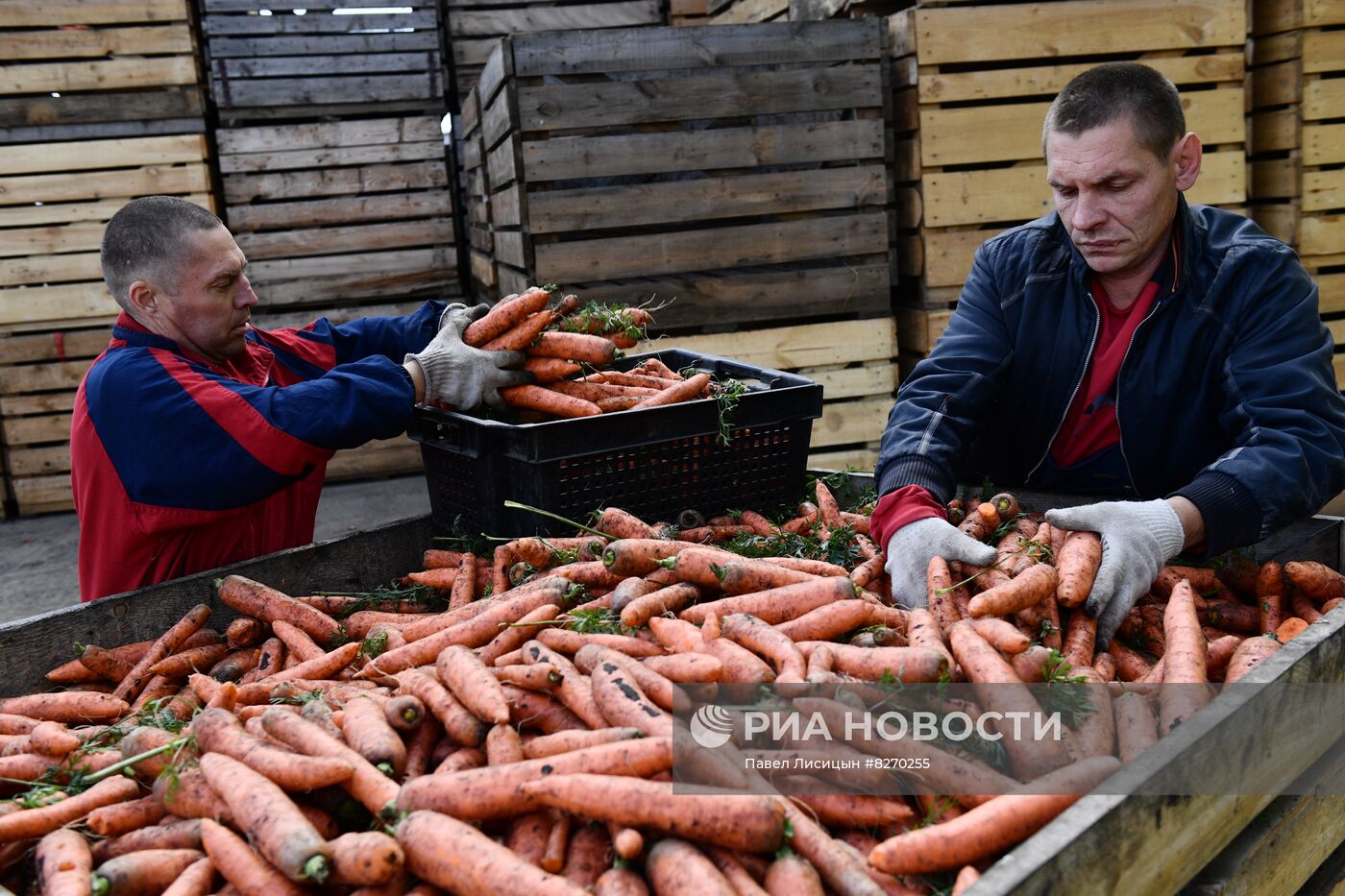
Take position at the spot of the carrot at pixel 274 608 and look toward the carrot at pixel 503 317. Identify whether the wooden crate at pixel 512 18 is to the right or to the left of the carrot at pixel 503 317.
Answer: left

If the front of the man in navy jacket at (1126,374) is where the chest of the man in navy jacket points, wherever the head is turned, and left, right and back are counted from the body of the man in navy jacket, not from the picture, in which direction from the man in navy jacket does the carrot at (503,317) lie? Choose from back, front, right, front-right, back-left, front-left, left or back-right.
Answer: front-right

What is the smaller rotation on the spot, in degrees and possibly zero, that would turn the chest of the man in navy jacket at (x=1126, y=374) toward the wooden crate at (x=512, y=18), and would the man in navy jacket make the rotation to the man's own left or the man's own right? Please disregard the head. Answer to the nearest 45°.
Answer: approximately 90° to the man's own right

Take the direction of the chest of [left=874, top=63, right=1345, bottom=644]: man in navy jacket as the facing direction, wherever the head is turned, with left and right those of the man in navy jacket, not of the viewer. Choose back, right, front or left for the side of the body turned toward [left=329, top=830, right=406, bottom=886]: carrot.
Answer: front

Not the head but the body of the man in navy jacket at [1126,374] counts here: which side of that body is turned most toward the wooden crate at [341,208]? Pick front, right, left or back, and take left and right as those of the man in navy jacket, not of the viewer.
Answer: right

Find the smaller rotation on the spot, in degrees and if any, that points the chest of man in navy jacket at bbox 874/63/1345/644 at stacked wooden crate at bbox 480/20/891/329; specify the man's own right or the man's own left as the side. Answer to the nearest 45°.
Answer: approximately 90° to the man's own right

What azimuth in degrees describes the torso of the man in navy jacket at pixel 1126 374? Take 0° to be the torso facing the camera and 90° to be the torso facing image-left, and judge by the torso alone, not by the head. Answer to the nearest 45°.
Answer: approximately 45°

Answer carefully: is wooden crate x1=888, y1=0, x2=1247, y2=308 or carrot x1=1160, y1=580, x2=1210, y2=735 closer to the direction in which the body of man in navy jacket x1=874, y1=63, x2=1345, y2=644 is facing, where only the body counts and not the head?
the carrot

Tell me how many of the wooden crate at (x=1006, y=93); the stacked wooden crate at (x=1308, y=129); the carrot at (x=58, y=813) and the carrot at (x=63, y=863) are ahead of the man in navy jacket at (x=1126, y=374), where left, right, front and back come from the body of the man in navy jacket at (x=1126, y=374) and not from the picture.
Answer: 2

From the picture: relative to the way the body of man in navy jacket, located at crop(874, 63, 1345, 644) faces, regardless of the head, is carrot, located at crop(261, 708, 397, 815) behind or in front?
in front

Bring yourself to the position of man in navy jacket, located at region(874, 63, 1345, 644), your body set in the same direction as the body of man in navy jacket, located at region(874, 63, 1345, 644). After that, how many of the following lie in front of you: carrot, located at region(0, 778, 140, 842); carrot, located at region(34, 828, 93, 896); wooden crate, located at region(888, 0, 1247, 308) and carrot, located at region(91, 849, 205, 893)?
3

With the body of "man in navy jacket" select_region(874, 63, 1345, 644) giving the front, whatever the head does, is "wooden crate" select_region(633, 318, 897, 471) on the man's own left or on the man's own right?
on the man's own right

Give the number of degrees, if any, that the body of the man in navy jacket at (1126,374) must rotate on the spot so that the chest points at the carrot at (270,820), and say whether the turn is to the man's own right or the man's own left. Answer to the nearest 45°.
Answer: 0° — they already face it

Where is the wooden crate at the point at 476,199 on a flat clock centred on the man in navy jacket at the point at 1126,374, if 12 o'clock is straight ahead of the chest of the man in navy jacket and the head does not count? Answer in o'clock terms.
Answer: The wooden crate is roughly at 3 o'clock from the man in navy jacket.
